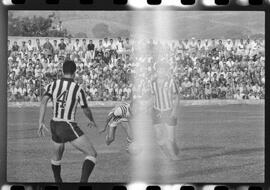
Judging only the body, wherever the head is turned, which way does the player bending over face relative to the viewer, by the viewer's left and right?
facing the viewer and to the left of the viewer

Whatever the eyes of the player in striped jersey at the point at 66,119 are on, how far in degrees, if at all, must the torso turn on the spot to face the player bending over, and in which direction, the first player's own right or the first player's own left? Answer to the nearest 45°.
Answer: approximately 45° to the first player's own right

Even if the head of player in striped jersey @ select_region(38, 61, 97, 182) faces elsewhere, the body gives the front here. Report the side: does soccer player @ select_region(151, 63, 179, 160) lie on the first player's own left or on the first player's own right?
on the first player's own right

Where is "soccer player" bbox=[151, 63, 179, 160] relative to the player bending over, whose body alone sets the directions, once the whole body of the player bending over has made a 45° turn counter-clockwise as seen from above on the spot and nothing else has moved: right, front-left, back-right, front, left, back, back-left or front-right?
left

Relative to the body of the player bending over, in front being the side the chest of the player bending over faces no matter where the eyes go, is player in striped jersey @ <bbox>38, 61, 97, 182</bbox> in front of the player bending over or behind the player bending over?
in front

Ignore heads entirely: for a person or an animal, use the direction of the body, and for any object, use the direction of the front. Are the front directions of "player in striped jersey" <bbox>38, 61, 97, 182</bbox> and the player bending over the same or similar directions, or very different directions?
very different directions

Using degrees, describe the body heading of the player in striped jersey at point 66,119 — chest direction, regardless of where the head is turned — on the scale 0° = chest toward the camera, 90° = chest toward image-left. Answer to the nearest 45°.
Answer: approximately 225°
